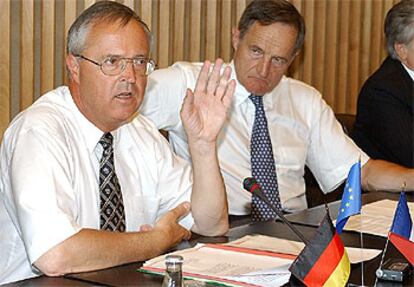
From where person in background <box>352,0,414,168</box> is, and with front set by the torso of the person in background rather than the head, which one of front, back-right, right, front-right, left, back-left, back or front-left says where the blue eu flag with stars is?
front-right

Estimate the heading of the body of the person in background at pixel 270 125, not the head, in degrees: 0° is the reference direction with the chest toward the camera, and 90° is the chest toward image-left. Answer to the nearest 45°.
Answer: approximately 0°

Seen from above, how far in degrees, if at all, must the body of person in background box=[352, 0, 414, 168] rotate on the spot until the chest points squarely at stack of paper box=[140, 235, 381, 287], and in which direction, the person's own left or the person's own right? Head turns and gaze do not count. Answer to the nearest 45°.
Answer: approximately 45° to the person's own right

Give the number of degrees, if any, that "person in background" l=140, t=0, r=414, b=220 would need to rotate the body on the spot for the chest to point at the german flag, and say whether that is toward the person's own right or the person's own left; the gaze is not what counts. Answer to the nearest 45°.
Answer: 0° — they already face it

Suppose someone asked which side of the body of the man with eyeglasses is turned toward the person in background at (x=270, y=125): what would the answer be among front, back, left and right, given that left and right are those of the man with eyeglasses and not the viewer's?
left

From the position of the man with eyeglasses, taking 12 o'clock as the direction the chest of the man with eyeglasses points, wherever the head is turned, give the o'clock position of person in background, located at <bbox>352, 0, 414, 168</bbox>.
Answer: The person in background is roughly at 9 o'clock from the man with eyeglasses.
